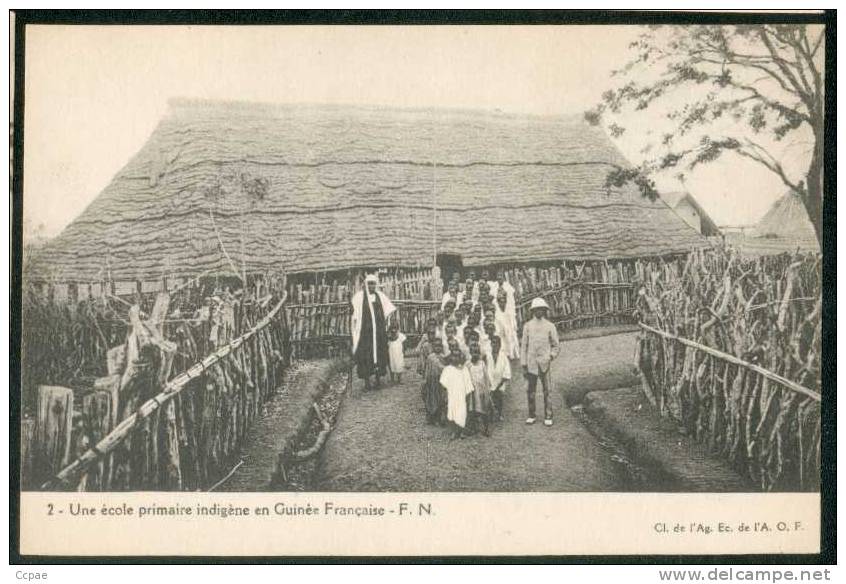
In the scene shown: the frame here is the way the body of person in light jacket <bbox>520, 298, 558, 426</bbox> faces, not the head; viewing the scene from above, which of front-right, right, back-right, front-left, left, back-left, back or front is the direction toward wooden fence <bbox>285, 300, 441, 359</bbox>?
right

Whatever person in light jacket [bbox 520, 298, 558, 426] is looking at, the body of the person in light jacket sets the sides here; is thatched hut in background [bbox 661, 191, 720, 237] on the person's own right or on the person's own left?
on the person's own left

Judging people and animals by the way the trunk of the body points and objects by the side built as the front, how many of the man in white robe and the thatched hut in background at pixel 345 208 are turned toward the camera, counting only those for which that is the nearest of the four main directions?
2

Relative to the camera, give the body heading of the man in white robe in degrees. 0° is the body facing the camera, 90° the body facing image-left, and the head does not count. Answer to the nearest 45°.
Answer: approximately 0°

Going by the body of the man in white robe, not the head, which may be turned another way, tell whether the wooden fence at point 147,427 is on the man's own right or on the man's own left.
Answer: on the man's own right

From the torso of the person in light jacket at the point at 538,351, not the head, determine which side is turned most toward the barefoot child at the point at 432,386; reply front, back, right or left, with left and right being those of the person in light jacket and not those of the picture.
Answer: right

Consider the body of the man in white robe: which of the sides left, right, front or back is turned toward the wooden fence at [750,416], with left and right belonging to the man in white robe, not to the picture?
left
